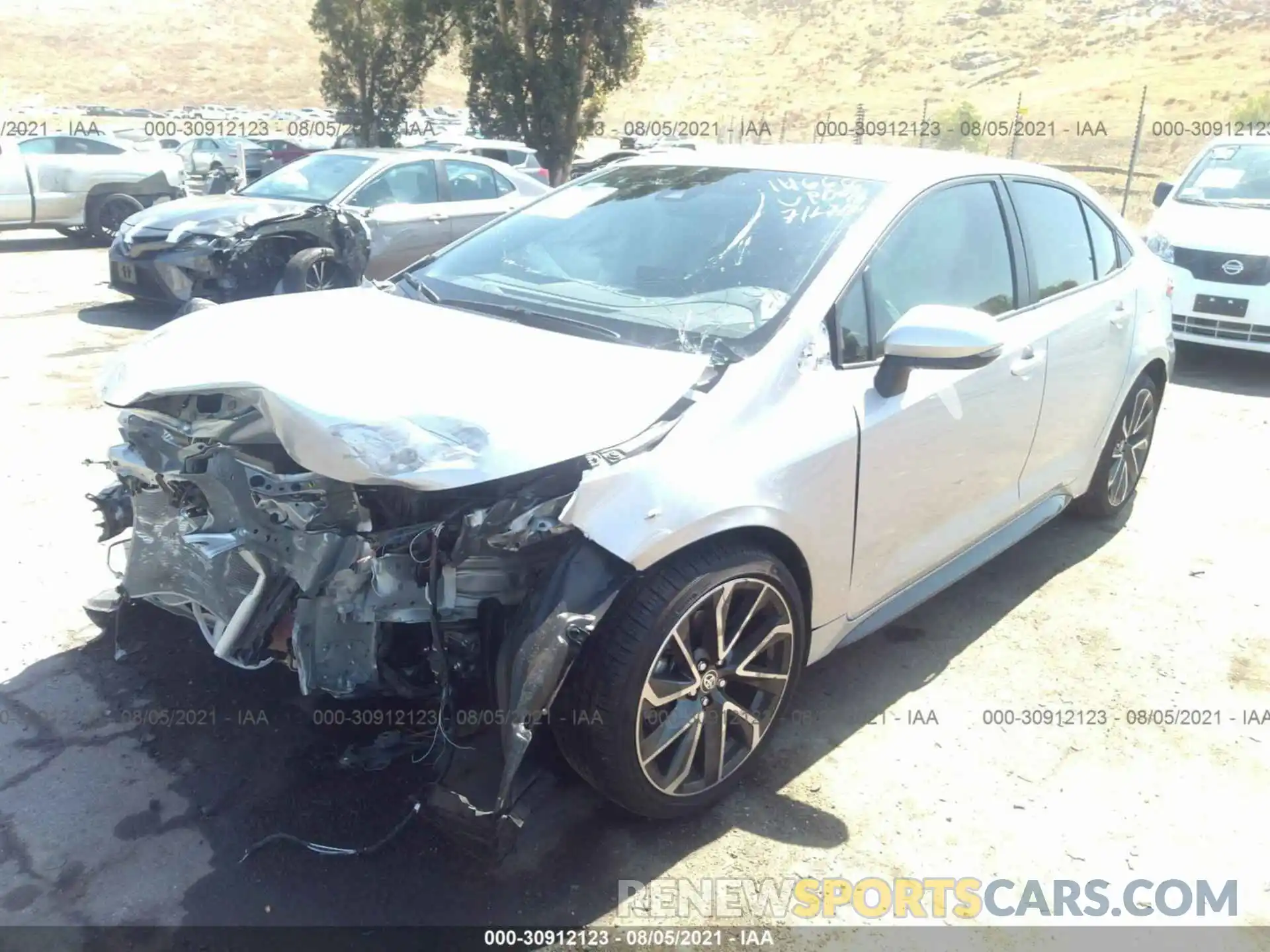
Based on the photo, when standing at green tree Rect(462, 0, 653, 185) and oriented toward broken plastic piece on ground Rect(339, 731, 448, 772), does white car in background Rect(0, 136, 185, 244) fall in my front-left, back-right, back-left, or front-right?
front-right

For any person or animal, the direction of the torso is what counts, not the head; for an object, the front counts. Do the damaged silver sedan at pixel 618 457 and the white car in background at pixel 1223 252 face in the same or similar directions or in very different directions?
same or similar directions

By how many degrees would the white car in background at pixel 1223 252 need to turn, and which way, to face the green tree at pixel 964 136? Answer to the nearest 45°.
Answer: approximately 180°

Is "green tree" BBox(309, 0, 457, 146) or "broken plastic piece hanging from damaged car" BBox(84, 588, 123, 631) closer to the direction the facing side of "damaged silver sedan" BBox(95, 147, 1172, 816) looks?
the broken plastic piece hanging from damaged car

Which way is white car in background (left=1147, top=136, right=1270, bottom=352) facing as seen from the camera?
toward the camera

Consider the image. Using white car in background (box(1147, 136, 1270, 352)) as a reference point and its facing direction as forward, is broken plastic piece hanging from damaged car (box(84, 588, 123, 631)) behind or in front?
in front

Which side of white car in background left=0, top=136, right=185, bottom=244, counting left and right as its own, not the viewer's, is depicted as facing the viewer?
left

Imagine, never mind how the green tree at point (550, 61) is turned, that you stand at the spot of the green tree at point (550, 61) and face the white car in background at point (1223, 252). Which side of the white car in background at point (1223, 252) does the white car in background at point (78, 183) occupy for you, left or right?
right
